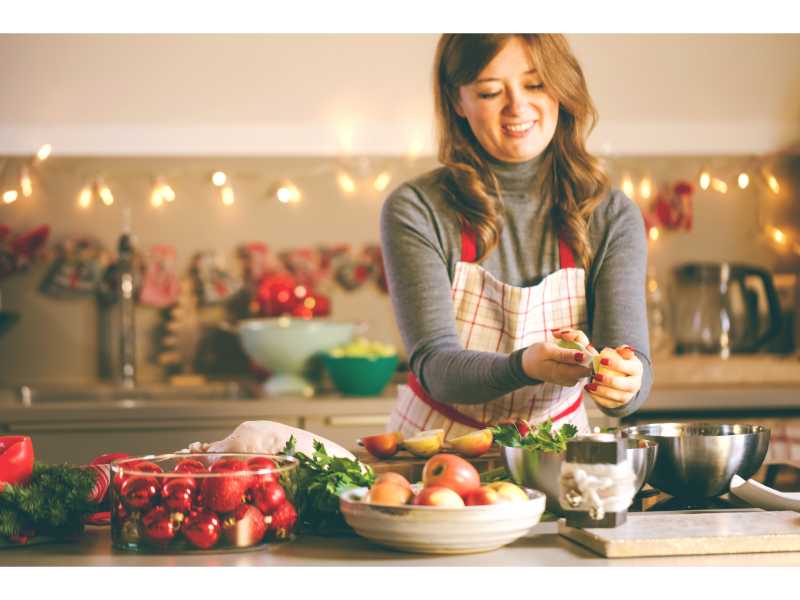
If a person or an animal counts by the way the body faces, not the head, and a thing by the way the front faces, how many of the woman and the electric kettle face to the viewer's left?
1

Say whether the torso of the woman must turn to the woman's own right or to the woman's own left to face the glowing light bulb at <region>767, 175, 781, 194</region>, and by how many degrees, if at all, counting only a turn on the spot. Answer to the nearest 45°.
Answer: approximately 135° to the woman's own left

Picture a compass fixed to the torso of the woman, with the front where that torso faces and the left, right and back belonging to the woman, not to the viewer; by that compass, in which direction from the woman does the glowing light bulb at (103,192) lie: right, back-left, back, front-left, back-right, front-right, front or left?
back-right

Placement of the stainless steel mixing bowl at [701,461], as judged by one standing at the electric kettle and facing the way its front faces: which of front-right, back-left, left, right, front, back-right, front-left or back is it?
left

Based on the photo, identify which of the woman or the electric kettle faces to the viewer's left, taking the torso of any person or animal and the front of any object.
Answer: the electric kettle

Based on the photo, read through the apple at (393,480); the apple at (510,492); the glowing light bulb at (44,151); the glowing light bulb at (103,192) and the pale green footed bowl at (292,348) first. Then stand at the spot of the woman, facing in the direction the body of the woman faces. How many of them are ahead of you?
2

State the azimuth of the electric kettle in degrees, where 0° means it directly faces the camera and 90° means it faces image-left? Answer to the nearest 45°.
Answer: approximately 90°

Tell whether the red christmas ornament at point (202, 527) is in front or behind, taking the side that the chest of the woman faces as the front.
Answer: in front

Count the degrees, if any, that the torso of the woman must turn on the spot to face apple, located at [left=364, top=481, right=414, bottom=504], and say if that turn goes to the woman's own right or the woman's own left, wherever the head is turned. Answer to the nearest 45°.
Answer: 0° — they already face it

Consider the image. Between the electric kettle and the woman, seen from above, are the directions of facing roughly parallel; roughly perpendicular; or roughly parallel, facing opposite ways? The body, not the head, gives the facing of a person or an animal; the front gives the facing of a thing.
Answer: roughly perpendicular
